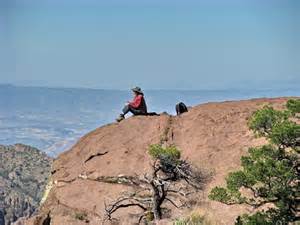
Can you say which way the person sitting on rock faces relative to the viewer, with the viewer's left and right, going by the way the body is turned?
facing to the left of the viewer

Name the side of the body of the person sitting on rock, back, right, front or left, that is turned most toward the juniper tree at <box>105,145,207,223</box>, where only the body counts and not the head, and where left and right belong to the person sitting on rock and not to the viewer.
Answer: left

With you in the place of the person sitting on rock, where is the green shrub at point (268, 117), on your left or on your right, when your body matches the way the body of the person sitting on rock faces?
on your left

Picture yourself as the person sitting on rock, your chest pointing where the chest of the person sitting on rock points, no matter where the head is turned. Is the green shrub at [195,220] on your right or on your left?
on your left

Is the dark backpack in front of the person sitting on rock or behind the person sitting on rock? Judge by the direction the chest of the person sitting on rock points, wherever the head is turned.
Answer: behind

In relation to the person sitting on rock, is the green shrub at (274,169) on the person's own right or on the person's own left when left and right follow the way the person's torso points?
on the person's own left
